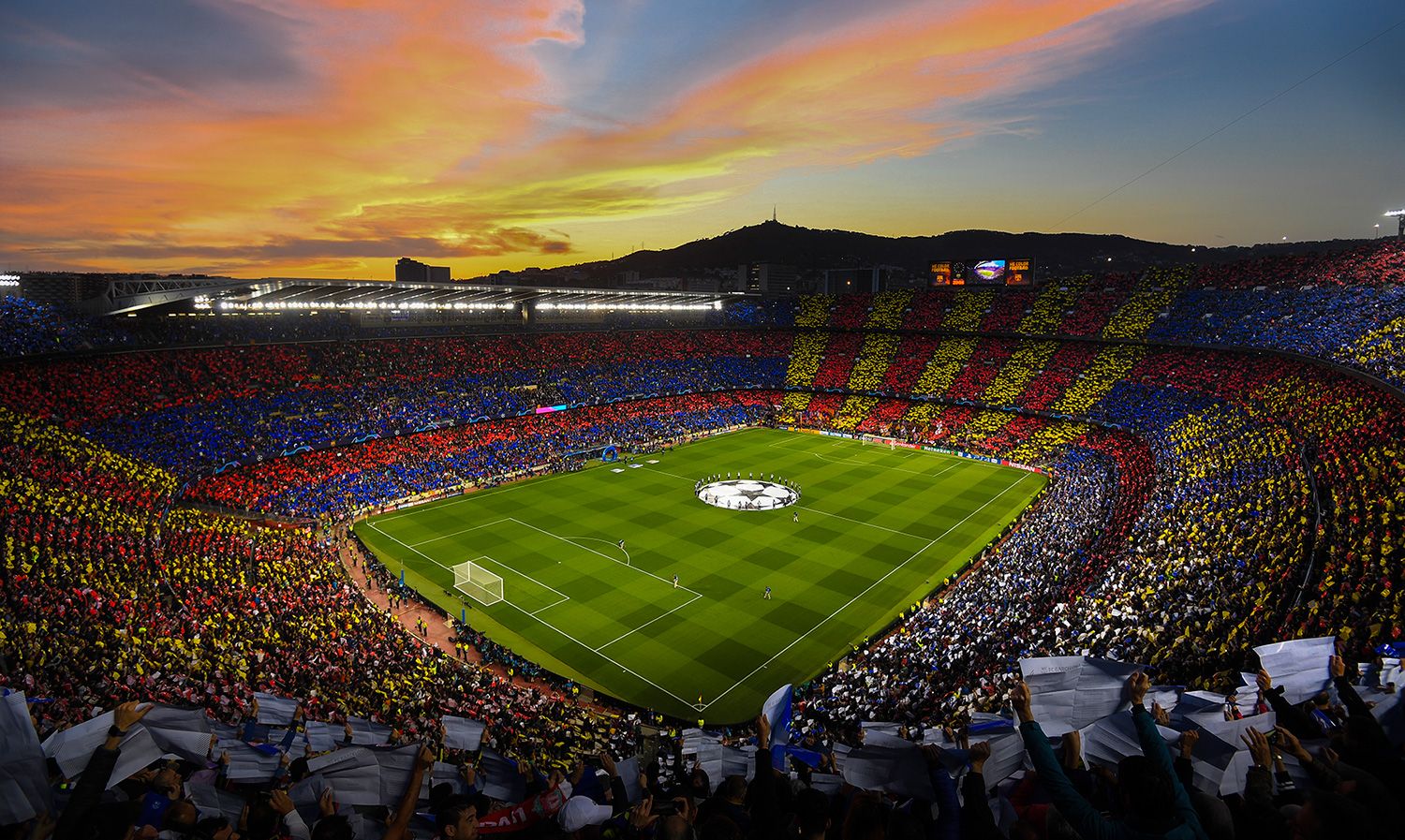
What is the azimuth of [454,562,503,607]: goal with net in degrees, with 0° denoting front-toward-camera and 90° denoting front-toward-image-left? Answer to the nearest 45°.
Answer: approximately 225°
